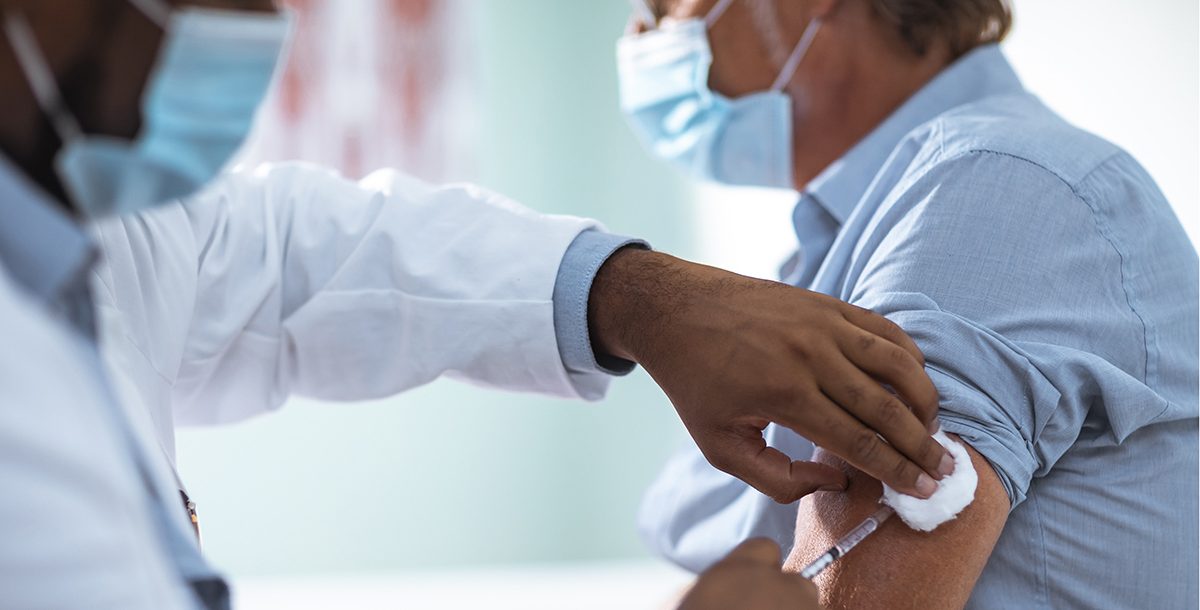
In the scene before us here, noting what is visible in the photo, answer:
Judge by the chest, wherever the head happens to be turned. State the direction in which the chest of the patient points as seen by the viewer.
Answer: to the viewer's left

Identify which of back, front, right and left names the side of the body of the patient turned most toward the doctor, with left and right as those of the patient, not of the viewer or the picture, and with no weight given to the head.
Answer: front

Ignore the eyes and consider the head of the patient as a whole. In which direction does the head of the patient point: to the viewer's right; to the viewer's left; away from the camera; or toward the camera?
to the viewer's left

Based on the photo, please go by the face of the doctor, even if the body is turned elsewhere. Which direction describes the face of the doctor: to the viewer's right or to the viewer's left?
to the viewer's right
